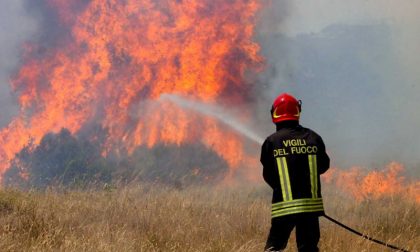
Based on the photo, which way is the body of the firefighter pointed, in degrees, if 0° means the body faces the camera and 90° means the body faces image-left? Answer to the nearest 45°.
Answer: approximately 180°
